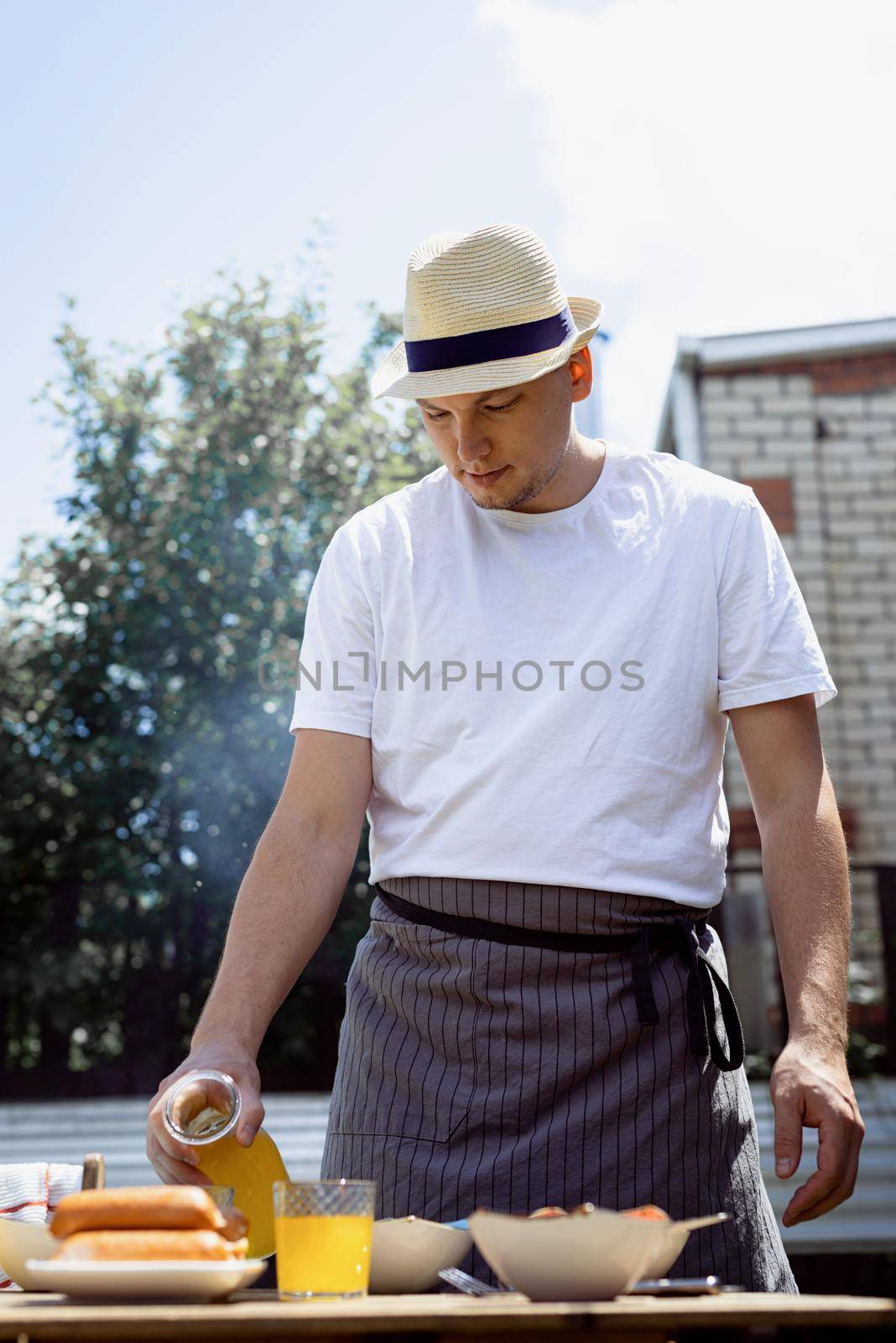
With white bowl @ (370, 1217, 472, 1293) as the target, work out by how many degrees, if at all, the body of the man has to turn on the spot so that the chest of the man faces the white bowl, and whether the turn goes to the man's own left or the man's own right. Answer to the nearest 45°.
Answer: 0° — they already face it

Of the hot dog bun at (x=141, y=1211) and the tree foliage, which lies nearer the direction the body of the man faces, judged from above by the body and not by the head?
the hot dog bun

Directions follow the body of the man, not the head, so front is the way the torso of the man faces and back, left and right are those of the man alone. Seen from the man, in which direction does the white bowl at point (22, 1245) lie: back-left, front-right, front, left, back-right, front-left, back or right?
front-right

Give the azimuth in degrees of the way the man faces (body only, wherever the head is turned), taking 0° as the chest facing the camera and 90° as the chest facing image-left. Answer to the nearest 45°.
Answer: approximately 0°

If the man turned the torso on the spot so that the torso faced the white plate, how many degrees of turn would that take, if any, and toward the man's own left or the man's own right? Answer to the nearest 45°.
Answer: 0° — they already face it
